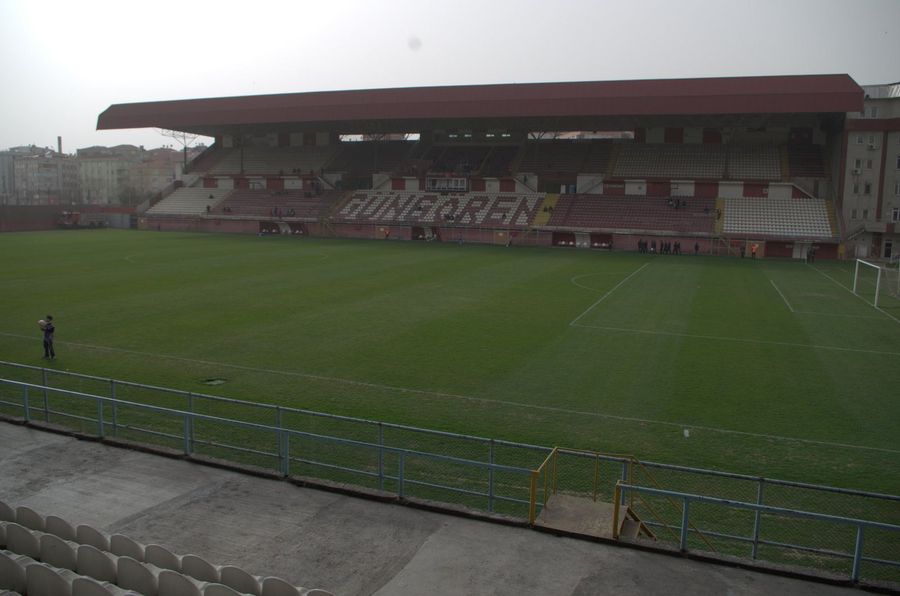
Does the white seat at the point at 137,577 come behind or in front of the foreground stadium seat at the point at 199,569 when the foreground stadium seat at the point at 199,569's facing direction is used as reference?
behind

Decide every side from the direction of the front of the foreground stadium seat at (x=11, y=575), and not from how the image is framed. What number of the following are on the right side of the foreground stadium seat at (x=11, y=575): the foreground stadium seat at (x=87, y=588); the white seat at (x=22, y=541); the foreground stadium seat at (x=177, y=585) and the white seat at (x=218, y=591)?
3

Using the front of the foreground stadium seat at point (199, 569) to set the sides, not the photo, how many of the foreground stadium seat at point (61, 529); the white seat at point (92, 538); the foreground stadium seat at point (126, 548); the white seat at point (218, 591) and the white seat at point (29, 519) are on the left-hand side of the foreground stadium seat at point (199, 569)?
4

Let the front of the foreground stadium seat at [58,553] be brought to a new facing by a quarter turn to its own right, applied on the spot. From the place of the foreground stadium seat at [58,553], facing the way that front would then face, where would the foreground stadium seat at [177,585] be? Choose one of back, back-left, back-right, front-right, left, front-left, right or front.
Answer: front

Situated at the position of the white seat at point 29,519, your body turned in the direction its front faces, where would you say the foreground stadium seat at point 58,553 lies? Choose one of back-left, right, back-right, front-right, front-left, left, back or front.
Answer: back-right

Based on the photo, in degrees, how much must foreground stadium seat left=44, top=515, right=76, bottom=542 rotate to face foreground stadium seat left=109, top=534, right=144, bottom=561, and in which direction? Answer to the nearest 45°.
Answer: approximately 90° to its right

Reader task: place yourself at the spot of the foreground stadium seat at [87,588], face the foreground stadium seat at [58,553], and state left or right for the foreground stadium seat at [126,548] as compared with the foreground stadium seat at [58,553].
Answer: right

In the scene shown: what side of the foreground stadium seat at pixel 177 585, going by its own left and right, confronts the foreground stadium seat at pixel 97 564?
left

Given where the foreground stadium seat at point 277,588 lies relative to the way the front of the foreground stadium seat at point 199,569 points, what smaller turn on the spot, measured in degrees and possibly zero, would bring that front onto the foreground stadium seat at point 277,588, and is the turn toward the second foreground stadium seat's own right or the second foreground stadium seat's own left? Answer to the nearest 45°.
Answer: approximately 90° to the second foreground stadium seat's own right

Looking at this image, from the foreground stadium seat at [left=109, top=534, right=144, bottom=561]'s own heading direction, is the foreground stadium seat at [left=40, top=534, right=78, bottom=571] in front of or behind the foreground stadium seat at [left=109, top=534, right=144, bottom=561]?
behind

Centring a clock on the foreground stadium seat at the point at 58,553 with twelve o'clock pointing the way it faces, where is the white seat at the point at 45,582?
The white seat is roughly at 5 o'clock from the foreground stadium seat.

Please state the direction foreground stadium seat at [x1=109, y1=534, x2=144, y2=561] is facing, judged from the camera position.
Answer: facing away from the viewer and to the right of the viewer
